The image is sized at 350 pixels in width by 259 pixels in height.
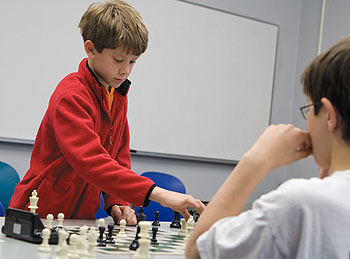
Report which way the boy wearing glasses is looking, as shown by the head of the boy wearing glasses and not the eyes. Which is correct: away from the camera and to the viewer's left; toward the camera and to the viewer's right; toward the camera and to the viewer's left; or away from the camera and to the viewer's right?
away from the camera and to the viewer's left

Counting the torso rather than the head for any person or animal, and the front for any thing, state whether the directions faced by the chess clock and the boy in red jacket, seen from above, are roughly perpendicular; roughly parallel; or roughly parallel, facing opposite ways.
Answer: roughly perpendicular

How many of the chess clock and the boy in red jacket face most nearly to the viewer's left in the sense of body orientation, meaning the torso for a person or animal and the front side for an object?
0

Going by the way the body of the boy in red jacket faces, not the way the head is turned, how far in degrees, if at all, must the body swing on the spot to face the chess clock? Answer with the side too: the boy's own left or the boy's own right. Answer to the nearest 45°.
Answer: approximately 45° to the boy's own right

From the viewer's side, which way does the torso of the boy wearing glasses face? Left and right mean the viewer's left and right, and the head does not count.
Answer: facing away from the viewer and to the left of the viewer

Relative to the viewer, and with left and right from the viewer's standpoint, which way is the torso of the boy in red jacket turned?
facing the viewer and to the right of the viewer

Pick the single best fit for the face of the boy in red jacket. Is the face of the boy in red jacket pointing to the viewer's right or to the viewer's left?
to the viewer's right
